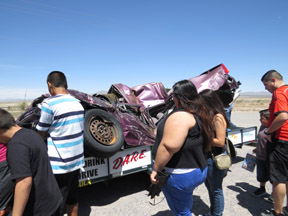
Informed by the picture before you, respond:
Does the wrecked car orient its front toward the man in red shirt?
no

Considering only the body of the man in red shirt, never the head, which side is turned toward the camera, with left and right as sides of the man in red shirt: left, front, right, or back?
left

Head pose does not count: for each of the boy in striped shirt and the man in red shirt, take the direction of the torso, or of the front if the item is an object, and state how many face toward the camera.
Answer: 0

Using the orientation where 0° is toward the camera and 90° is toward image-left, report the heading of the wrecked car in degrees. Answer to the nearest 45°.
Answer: approximately 45°

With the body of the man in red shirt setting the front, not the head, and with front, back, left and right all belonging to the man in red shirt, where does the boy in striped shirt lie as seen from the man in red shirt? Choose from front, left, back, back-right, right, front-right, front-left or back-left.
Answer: front-left

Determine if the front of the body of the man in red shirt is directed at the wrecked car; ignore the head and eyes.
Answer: yes

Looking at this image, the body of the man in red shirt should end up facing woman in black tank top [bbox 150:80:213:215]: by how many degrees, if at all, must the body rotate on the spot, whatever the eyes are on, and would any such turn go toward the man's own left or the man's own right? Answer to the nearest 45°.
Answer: approximately 45° to the man's own left

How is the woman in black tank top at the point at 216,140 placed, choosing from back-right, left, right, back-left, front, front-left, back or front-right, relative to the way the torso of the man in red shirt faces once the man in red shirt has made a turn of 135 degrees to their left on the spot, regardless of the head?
right

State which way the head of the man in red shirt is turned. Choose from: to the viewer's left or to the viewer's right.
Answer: to the viewer's left

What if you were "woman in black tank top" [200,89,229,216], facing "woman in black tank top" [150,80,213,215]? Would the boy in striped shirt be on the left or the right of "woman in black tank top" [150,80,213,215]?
right
